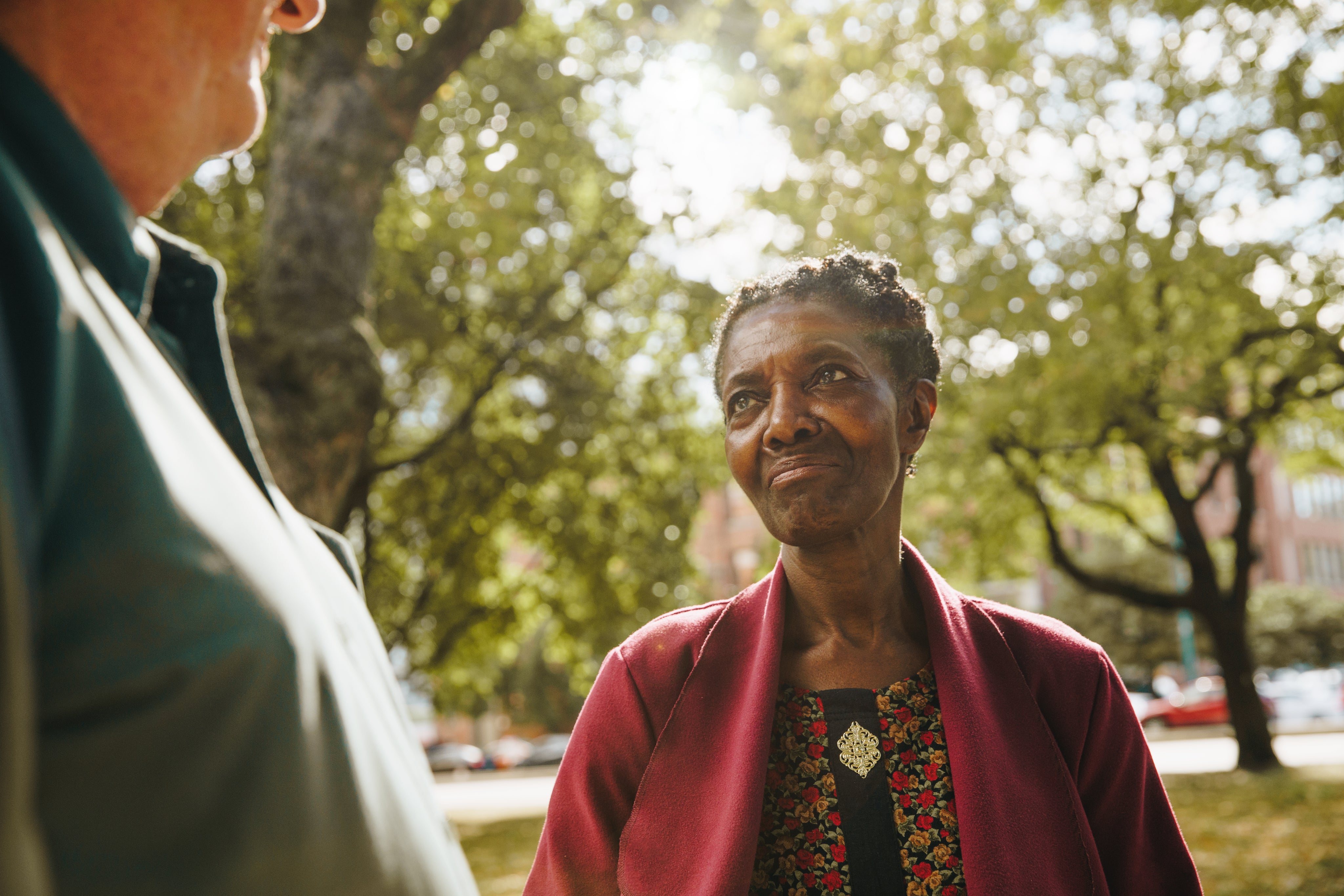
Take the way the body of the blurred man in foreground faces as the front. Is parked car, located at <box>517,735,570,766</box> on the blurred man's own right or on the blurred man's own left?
on the blurred man's own left

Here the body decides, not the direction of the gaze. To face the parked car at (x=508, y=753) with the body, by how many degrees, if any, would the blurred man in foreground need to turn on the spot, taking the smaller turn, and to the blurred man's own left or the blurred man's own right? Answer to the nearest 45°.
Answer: approximately 90° to the blurred man's own left

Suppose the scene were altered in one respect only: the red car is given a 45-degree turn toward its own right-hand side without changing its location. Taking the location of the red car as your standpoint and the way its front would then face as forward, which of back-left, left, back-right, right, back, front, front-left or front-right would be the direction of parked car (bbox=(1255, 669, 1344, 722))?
right

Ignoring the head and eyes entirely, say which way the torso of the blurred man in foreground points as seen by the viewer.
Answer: to the viewer's right

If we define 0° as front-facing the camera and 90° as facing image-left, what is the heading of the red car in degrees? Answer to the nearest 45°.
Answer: approximately 90°

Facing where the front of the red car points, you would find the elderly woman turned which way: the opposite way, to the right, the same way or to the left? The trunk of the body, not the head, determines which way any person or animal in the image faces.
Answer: to the left

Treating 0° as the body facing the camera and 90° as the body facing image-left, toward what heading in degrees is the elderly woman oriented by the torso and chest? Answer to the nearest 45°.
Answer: approximately 0°
